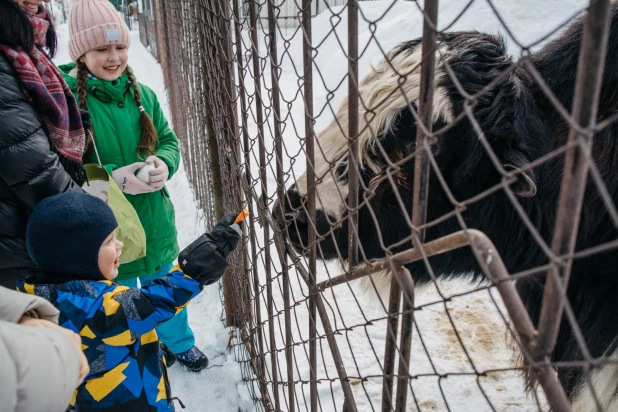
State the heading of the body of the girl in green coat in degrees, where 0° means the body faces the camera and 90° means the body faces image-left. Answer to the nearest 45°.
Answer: approximately 315°

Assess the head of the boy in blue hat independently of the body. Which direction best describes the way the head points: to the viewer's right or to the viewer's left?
to the viewer's right

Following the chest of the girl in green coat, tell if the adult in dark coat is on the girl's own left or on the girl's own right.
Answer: on the girl's own right

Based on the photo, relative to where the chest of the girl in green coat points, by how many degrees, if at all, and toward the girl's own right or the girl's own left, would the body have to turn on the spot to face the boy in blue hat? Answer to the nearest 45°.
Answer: approximately 45° to the girl's own right

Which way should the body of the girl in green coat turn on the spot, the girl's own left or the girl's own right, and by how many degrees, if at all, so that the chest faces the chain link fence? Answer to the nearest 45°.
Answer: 0° — they already face it
